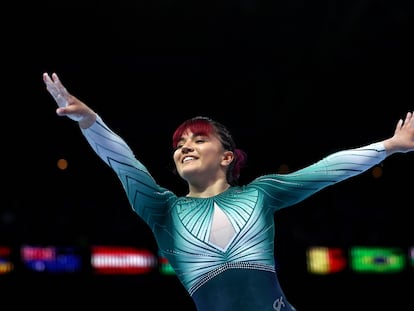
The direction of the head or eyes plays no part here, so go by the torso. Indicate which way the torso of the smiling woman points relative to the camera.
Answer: toward the camera

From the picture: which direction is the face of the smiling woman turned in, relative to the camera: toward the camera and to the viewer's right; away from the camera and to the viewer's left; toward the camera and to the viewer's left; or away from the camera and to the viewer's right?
toward the camera and to the viewer's left
